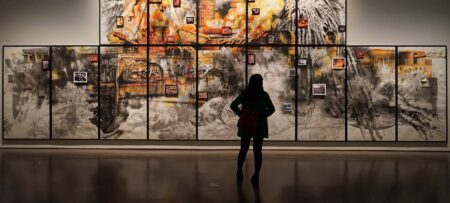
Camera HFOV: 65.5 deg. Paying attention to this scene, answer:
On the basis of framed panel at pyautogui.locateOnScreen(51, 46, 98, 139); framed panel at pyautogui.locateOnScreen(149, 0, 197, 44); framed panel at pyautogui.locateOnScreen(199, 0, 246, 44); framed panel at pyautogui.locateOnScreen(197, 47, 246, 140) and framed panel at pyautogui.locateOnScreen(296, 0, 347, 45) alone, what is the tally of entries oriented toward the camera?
5

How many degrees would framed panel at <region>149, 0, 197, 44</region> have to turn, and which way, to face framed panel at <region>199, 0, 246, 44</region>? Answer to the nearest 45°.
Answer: approximately 90° to its left

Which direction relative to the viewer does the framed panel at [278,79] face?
toward the camera

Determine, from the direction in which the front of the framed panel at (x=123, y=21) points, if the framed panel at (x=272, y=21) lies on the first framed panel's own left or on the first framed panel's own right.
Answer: on the first framed panel's own left

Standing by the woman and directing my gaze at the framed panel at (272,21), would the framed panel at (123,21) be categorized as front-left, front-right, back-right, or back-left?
front-left

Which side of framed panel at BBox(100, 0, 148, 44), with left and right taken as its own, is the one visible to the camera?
front

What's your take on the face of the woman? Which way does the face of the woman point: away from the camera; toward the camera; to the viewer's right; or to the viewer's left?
away from the camera

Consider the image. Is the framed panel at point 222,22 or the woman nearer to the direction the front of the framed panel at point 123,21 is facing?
the woman

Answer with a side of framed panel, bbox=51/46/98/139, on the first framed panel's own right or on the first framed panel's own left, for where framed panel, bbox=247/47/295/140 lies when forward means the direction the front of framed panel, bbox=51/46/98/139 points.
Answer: on the first framed panel's own left

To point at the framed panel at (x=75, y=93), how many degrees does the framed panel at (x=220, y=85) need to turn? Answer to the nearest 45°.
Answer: approximately 90° to its right

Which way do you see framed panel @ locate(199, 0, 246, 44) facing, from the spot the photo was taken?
facing the viewer

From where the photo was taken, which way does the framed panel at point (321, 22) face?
toward the camera

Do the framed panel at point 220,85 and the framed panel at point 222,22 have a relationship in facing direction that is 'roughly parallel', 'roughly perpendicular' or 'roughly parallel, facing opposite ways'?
roughly parallel

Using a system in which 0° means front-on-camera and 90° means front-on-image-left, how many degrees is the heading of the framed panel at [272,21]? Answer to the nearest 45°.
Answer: approximately 0°

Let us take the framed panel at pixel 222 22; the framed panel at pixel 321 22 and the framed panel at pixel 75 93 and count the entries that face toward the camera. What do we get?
3

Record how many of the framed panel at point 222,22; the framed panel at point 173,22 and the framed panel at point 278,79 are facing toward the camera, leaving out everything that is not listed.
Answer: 3

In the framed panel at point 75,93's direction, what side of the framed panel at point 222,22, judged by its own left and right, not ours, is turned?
right

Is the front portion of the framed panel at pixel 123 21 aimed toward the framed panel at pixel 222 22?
no

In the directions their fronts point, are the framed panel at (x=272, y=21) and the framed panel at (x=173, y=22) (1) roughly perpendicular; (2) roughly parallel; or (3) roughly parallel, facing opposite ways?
roughly parallel
